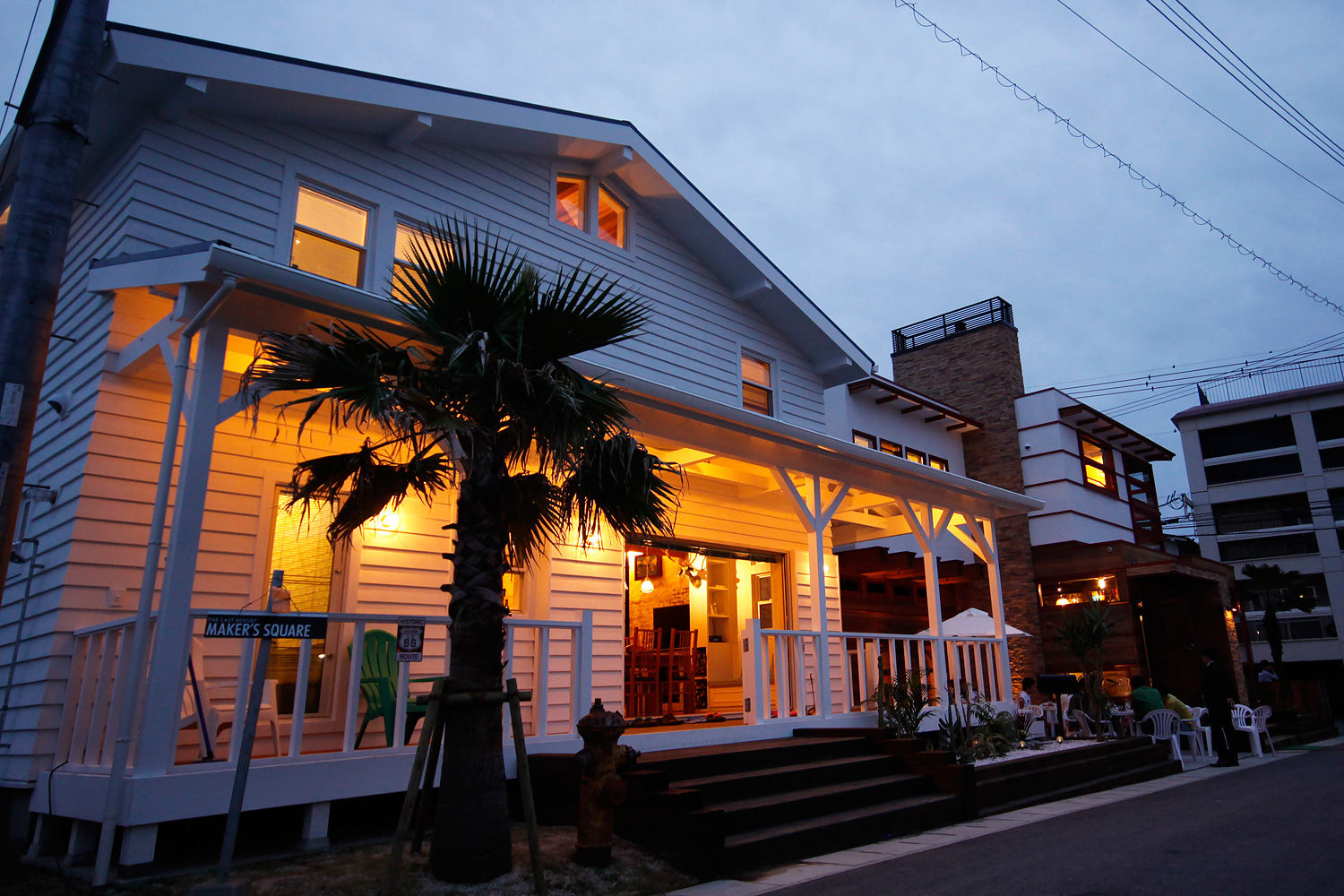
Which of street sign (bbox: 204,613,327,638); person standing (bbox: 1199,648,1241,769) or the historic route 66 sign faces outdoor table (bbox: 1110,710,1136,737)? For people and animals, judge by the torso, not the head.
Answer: the person standing

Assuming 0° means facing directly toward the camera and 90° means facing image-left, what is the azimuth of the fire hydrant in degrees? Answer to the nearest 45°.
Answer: approximately 315°

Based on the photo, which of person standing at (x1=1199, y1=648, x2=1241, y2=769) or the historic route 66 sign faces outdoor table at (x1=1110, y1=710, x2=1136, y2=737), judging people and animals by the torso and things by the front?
the person standing

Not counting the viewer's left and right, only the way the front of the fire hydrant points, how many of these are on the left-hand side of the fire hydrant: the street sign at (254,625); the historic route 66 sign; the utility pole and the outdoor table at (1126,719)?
1

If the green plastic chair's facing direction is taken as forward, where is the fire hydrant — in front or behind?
in front

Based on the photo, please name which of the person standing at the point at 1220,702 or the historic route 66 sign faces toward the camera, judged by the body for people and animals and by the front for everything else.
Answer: the historic route 66 sign

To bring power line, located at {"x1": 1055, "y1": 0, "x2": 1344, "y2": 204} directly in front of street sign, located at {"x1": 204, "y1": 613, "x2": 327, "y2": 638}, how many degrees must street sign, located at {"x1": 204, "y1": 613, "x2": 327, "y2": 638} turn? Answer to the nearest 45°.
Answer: approximately 90° to its left

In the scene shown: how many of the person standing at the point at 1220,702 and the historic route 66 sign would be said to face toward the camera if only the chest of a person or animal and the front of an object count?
1

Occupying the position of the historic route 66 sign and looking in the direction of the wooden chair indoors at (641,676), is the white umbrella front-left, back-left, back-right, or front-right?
front-right

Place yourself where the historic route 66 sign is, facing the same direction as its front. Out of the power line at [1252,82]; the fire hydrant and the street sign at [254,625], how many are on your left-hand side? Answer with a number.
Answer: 2

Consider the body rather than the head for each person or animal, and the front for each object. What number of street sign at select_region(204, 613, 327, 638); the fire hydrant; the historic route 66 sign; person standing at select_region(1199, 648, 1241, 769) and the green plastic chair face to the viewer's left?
1

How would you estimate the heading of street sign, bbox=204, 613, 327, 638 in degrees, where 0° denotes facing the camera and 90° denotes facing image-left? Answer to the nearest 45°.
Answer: approximately 0°

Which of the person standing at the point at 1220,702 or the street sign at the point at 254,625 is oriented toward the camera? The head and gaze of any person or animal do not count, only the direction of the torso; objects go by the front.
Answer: the street sign

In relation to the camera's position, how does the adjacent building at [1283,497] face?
facing the viewer and to the left of the viewer

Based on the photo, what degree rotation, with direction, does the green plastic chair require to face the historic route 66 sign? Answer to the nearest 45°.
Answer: approximately 45° to its right
